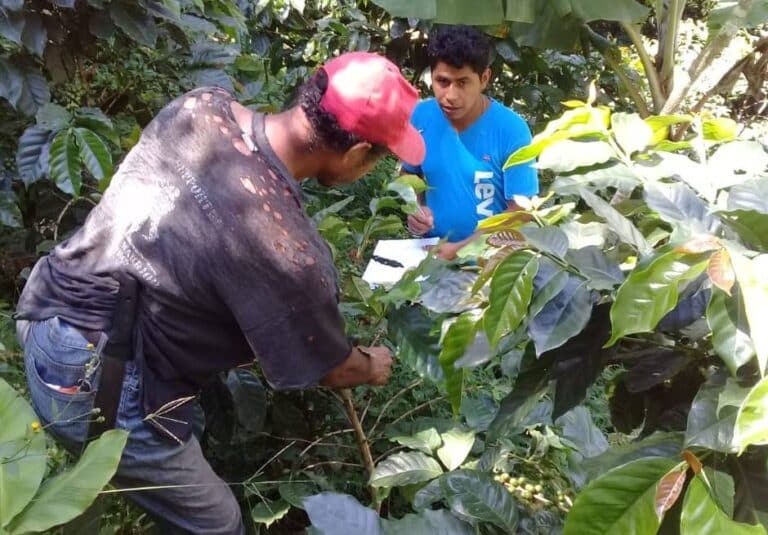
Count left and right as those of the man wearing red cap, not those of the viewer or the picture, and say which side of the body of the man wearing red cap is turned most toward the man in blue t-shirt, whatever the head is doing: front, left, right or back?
front

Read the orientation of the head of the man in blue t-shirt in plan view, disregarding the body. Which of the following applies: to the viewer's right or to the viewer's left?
to the viewer's left

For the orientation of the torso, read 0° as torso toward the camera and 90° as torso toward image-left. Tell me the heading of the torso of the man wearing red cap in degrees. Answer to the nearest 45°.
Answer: approximately 225°
